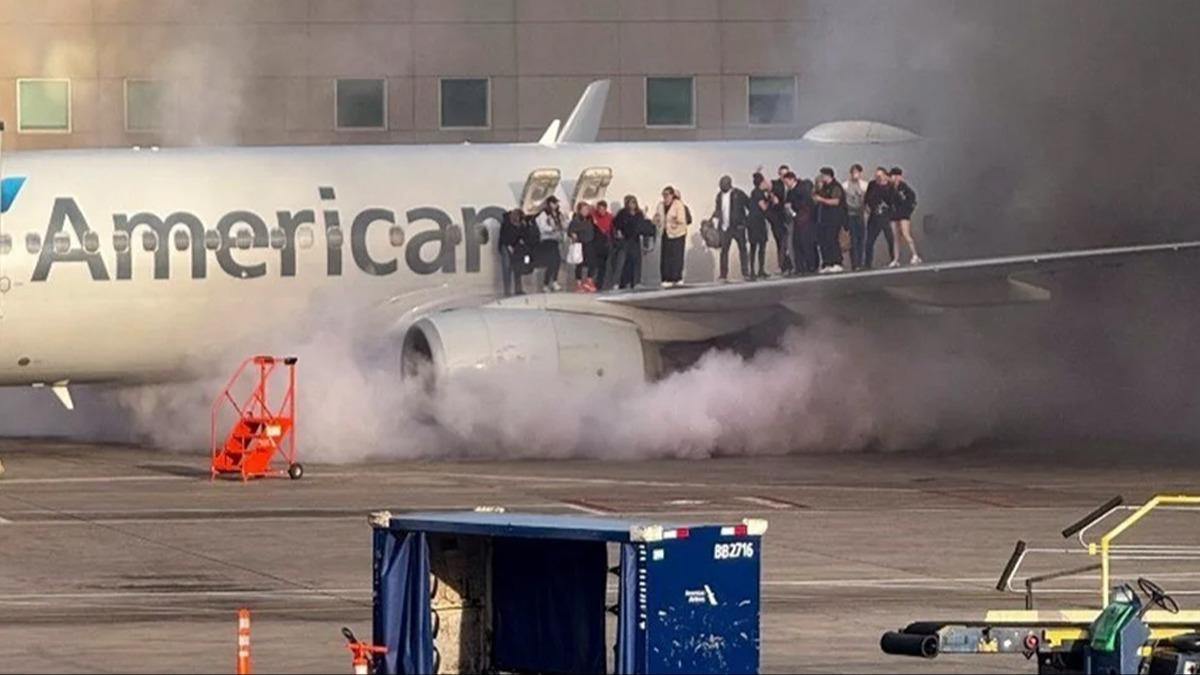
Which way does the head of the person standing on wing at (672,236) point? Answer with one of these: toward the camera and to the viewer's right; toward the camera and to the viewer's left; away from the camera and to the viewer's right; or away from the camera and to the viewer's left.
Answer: toward the camera and to the viewer's left

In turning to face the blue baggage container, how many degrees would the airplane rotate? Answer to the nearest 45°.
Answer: approximately 90° to its left

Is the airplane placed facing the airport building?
no

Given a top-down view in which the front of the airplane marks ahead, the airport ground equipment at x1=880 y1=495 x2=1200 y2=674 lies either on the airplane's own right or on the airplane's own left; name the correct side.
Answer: on the airplane's own left

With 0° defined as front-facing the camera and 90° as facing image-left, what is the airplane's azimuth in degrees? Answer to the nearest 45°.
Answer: approximately 90°
